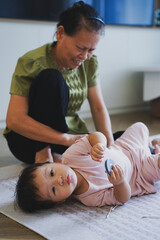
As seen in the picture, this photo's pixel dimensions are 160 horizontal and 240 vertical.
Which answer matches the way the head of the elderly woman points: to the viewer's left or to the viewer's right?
to the viewer's right

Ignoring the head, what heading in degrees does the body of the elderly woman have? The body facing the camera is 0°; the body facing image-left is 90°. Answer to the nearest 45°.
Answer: approximately 315°
